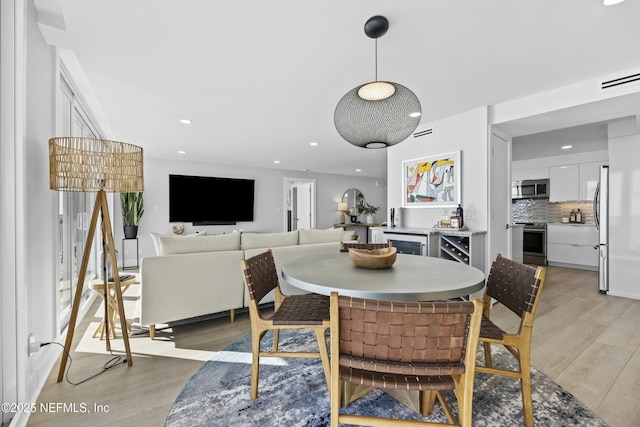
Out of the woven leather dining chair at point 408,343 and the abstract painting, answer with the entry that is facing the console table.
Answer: the woven leather dining chair

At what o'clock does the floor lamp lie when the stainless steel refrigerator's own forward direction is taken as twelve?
The floor lamp is roughly at 10 o'clock from the stainless steel refrigerator.

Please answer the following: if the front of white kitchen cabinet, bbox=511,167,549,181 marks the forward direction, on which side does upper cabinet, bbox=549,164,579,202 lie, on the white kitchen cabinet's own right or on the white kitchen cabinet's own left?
on the white kitchen cabinet's own left

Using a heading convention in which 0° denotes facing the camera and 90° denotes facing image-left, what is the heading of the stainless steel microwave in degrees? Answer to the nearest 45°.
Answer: approximately 0°

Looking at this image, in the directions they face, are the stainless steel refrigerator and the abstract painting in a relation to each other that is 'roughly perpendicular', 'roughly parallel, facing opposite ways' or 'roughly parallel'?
roughly perpendicular

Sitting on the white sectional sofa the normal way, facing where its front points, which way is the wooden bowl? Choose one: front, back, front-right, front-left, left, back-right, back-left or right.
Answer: back

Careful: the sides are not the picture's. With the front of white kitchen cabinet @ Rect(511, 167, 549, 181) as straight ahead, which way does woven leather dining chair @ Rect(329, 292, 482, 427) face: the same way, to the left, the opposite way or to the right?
the opposite way

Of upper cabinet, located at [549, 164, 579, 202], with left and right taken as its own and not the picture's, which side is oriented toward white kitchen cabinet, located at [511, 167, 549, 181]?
right

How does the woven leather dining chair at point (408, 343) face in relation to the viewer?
away from the camera

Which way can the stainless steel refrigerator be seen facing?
to the viewer's left
